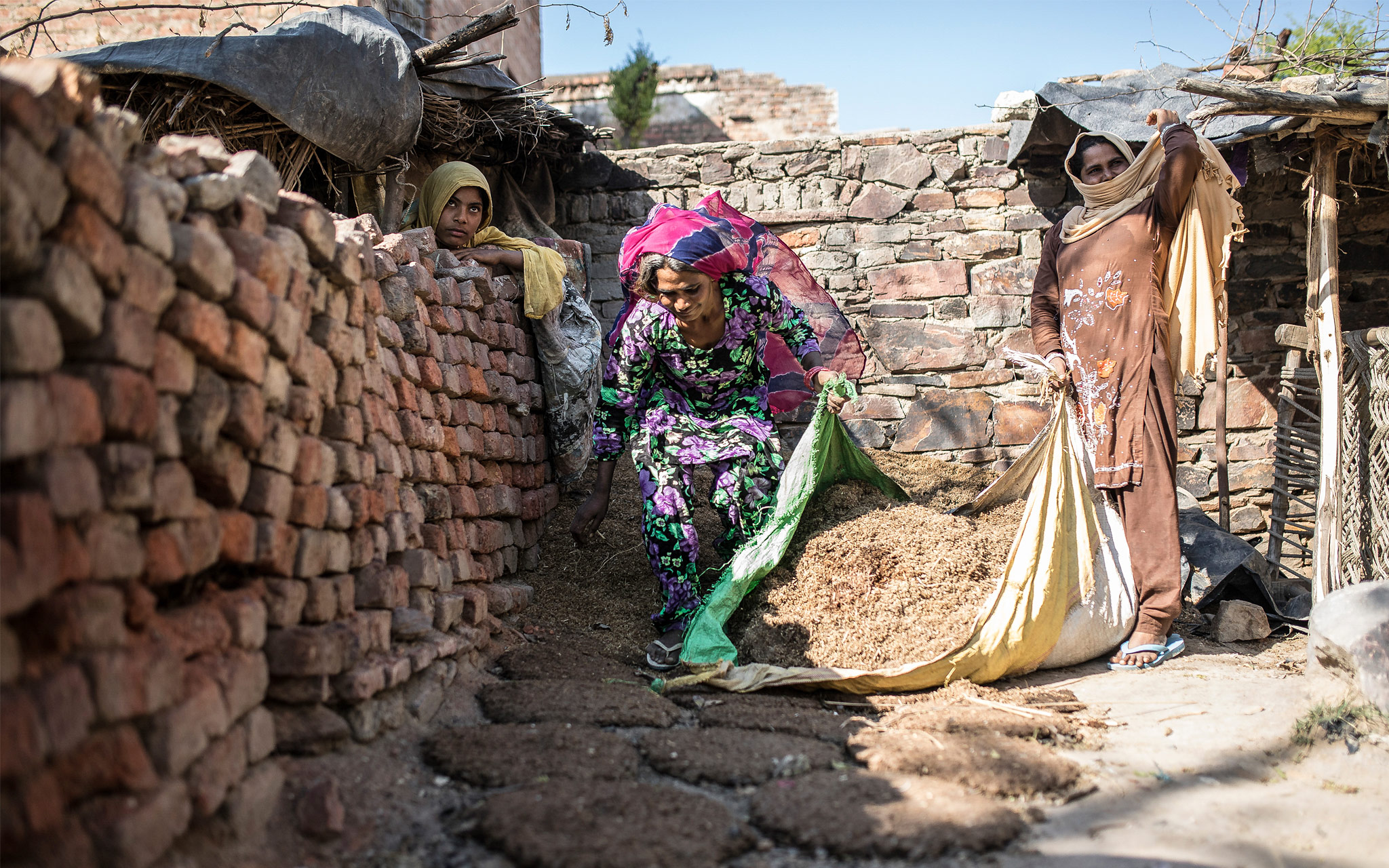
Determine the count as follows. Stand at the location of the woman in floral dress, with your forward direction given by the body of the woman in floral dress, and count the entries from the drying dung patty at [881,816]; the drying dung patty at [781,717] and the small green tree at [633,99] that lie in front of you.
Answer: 2

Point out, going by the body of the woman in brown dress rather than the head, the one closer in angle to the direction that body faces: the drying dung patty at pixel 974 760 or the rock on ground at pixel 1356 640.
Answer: the drying dung patty

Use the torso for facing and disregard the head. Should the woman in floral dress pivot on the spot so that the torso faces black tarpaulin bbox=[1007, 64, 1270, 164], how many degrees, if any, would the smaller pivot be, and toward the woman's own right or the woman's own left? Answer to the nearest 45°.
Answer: approximately 135° to the woman's own left

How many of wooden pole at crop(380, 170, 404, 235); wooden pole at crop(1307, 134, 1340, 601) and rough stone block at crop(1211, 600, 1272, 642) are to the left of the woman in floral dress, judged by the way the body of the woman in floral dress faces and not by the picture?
2

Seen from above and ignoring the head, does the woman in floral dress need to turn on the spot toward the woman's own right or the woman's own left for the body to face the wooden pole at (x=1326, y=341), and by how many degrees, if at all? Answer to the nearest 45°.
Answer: approximately 90° to the woman's own left

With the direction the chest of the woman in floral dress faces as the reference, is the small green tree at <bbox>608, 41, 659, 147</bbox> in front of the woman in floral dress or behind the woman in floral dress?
behind

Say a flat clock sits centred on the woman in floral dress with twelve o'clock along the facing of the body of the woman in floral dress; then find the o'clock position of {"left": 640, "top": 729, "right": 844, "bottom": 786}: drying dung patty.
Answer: The drying dung patty is roughly at 12 o'clock from the woman in floral dress.

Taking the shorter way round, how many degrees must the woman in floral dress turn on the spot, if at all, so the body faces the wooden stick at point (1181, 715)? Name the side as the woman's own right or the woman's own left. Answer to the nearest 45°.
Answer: approximately 45° to the woman's own left
